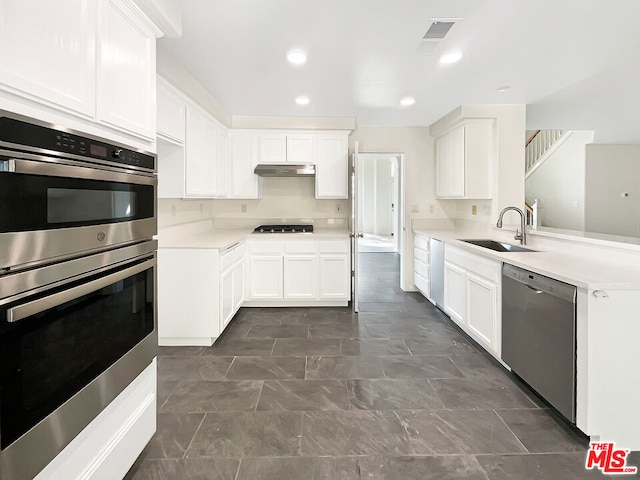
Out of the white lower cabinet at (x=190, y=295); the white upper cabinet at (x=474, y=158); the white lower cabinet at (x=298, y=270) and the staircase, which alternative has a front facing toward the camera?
the white lower cabinet at (x=298, y=270)

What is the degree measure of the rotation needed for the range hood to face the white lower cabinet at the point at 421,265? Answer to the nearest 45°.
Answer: approximately 90° to its left

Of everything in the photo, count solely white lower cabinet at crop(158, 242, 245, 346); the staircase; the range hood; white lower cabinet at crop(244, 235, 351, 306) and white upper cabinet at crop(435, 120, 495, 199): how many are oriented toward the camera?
2

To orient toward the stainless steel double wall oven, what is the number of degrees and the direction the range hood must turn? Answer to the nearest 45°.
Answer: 0° — it already faces it

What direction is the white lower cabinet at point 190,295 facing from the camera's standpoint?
to the viewer's right

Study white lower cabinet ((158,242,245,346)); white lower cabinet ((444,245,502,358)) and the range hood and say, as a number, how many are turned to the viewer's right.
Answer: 1

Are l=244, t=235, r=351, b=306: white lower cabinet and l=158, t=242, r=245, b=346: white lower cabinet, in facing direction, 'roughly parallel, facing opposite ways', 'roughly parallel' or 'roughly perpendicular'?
roughly perpendicular

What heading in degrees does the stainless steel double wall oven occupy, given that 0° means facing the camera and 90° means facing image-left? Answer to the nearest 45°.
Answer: approximately 315°

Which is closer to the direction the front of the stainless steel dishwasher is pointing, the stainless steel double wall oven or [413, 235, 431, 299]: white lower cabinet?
the stainless steel double wall oven

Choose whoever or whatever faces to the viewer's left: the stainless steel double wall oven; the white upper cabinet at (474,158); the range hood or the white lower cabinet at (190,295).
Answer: the white upper cabinet
